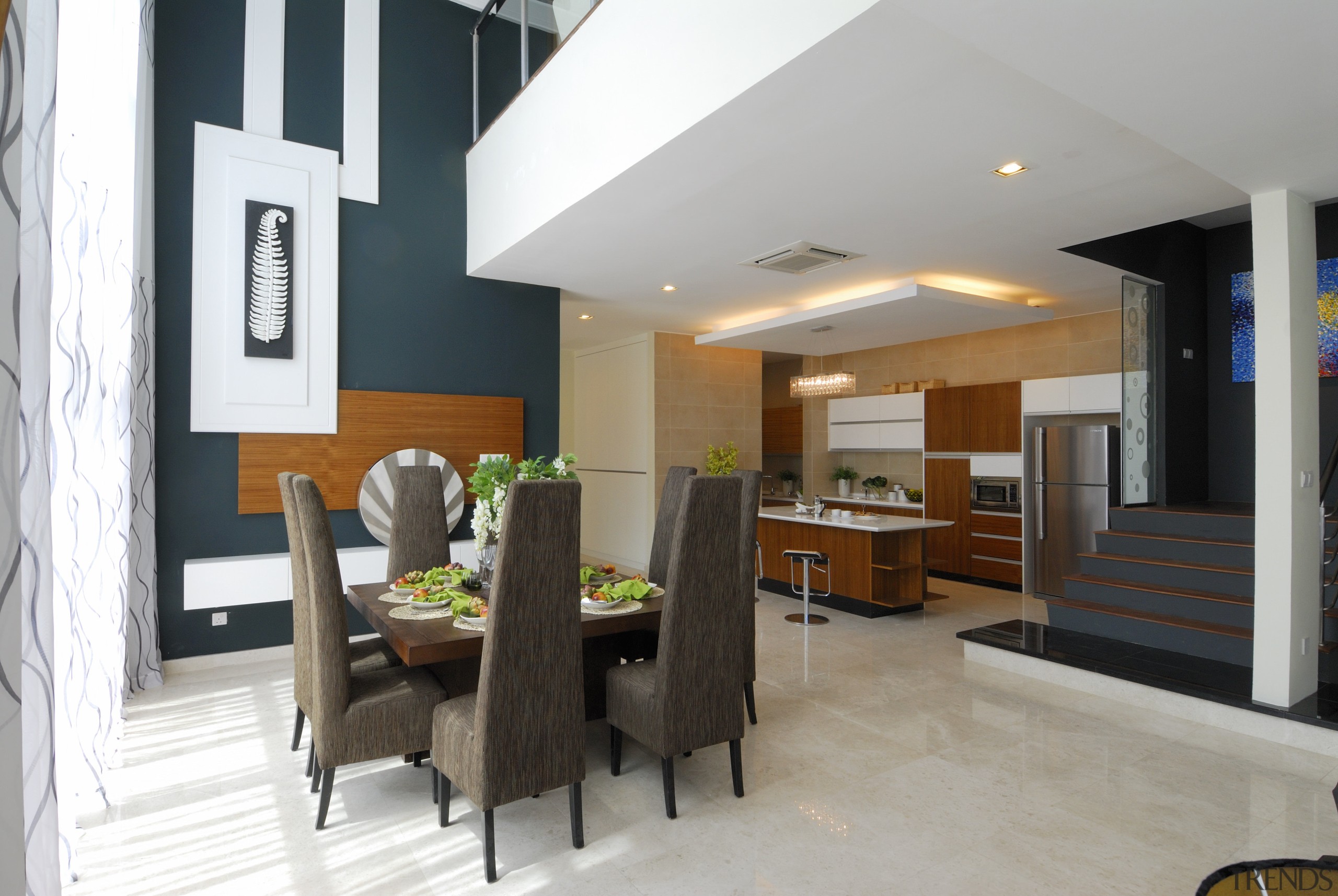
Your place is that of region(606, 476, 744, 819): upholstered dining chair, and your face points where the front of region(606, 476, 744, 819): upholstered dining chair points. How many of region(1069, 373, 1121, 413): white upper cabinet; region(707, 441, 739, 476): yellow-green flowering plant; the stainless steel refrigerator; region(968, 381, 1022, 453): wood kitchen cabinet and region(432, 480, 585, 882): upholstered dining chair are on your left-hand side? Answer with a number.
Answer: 1

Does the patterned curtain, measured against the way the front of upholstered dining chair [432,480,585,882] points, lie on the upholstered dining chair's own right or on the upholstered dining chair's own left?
on the upholstered dining chair's own left

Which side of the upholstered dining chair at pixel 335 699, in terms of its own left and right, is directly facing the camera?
right

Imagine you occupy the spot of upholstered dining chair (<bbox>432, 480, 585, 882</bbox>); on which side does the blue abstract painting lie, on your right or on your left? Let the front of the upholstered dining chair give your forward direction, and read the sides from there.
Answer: on your right

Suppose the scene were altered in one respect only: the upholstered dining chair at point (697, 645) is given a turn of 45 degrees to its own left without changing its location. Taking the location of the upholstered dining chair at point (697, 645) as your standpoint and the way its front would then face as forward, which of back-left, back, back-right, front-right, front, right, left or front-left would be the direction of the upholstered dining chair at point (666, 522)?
right

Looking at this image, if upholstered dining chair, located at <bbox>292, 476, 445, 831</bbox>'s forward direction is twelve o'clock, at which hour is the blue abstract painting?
The blue abstract painting is roughly at 12 o'clock from the upholstered dining chair.

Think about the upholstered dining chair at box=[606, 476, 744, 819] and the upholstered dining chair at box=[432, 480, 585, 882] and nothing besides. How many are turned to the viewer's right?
0

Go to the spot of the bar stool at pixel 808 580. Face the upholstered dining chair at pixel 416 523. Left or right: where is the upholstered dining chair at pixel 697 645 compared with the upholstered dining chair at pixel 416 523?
left

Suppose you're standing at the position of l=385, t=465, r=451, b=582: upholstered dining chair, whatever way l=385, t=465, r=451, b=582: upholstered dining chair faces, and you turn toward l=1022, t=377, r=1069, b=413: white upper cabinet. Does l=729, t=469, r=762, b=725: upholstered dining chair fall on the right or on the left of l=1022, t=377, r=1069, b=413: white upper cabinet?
right

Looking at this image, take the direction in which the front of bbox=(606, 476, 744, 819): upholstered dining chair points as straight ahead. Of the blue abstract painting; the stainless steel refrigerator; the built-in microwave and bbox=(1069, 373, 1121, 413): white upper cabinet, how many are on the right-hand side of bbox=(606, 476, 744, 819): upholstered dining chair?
4

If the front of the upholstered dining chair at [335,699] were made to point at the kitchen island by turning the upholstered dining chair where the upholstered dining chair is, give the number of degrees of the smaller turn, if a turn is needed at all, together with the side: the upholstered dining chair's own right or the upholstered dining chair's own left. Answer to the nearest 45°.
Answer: approximately 45° to the upholstered dining chair's own left

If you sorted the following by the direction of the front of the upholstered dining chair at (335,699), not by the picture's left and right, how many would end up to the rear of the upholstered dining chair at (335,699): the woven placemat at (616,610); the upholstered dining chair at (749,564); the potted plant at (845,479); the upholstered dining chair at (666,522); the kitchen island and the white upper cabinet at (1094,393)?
0

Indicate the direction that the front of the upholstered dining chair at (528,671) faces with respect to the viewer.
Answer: facing away from the viewer and to the left of the viewer

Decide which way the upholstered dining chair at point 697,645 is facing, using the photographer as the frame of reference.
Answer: facing away from the viewer and to the left of the viewer

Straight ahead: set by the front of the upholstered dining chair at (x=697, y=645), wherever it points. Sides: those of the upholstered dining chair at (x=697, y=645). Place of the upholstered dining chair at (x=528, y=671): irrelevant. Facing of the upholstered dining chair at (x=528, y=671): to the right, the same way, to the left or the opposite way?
the same way

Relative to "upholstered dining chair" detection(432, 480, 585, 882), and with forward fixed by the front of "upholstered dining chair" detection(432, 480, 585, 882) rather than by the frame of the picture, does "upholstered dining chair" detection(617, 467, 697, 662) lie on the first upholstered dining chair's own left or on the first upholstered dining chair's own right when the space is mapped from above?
on the first upholstered dining chair's own right
